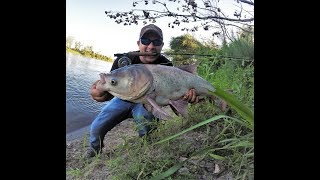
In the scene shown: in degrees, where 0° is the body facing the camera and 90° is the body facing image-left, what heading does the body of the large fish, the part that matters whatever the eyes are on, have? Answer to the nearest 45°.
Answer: approximately 90°

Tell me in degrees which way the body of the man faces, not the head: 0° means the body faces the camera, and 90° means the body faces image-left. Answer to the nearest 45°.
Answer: approximately 0°
